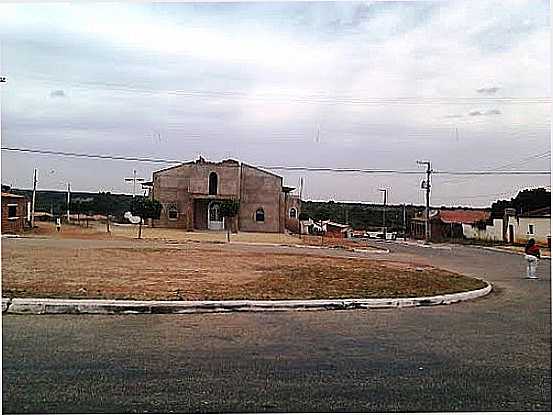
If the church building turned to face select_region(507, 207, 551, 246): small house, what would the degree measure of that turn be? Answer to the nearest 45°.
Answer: approximately 45° to its left

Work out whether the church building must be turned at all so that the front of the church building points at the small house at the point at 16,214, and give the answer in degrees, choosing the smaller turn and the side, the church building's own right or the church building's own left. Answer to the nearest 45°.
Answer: approximately 45° to the church building's own right

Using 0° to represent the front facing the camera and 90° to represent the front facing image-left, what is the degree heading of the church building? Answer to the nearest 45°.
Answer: approximately 0°

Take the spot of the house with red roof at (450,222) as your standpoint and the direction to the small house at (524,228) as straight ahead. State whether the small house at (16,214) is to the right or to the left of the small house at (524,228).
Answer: right
